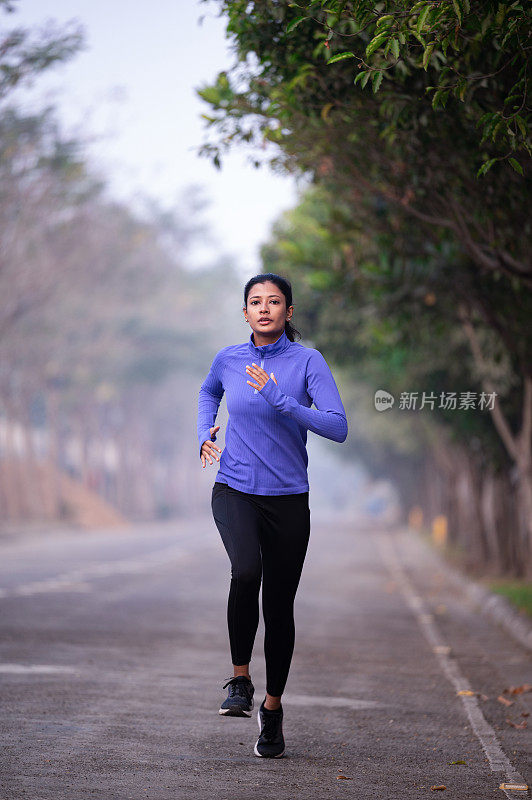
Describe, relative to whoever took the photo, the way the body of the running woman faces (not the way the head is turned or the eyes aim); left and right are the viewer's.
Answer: facing the viewer

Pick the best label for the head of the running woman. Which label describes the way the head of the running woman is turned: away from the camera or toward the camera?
toward the camera
